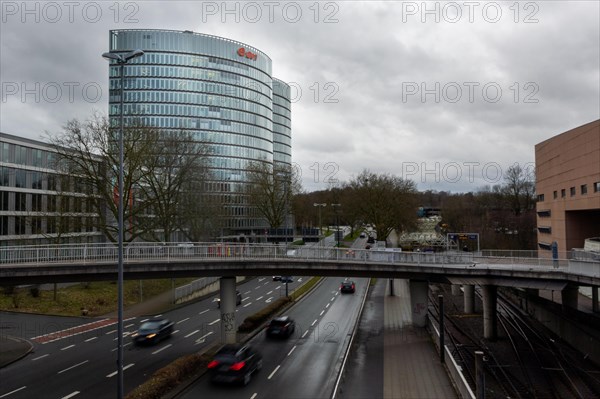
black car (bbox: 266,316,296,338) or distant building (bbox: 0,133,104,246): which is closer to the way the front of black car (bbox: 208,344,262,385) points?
the black car

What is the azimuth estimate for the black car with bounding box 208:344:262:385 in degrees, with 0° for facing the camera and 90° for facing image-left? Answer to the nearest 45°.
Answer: approximately 225°

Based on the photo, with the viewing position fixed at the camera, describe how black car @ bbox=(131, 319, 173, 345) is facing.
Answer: facing the viewer and to the left of the viewer

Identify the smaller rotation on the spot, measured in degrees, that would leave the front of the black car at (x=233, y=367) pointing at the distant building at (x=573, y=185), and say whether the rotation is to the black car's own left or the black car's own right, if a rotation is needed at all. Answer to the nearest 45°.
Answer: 0° — it already faces it

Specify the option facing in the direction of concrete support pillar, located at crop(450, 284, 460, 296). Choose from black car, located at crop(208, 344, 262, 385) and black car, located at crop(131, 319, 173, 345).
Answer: black car, located at crop(208, 344, 262, 385)

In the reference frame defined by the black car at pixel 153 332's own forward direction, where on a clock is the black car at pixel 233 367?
the black car at pixel 233 367 is roughly at 10 o'clock from the black car at pixel 153 332.

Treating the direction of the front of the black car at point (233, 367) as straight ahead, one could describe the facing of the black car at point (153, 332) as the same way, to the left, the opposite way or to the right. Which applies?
the opposite way

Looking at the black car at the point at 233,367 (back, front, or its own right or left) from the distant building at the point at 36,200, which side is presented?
left
